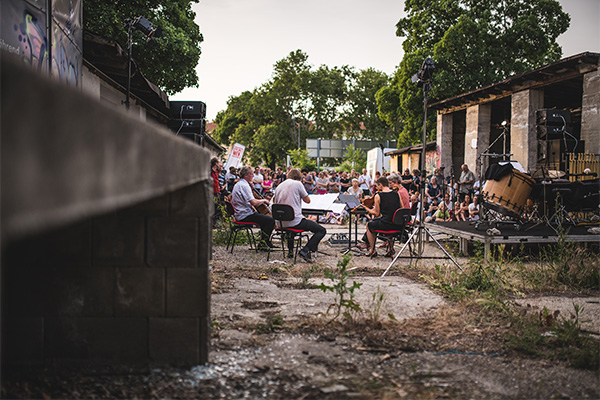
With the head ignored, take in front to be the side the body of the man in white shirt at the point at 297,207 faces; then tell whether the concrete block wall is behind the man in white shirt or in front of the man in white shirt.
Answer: behind

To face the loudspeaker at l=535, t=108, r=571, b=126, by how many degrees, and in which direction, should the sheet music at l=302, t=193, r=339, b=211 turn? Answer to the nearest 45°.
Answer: approximately 180°

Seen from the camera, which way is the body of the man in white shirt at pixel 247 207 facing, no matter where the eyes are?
to the viewer's right

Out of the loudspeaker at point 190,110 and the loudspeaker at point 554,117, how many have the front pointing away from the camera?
2

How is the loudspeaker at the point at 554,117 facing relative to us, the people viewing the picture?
facing away from the viewer

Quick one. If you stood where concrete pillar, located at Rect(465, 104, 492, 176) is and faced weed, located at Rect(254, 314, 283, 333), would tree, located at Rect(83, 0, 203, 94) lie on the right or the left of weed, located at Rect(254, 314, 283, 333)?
right

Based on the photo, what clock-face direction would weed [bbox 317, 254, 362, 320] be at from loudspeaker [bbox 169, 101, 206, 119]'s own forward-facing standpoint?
The weed is roughly at 6 o'clock from the loudspeaker.

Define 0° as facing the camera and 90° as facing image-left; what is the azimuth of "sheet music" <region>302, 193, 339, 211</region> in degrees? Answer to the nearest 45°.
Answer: approximately 45°
